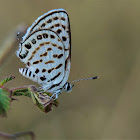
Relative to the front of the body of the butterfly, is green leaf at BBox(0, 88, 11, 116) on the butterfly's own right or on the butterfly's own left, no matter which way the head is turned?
on the butterfly's own right

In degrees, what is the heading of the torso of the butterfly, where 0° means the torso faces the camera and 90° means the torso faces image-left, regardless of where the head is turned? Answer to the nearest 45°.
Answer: approximately 270°
